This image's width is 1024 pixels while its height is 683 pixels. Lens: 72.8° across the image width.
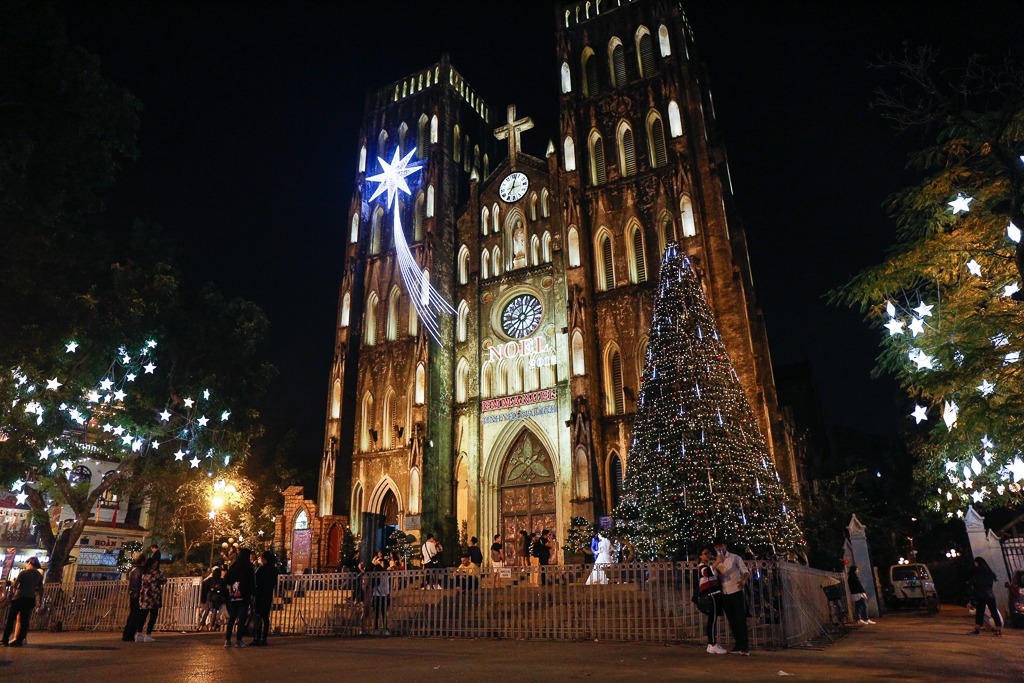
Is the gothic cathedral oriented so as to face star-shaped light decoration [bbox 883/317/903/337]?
no

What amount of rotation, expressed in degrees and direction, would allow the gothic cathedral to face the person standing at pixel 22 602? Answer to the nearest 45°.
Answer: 0° — it already faces them

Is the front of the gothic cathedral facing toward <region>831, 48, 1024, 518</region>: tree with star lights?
no

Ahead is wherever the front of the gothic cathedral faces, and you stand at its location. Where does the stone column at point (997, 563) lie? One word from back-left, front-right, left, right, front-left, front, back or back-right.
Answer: left

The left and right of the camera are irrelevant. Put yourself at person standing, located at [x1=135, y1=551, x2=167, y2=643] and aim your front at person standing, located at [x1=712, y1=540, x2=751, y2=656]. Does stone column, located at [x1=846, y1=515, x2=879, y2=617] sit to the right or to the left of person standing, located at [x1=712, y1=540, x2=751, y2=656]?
left

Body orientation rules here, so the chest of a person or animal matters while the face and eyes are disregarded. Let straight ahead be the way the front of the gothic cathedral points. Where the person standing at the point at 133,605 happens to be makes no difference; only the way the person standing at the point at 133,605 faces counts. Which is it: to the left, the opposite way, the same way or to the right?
the opposite way

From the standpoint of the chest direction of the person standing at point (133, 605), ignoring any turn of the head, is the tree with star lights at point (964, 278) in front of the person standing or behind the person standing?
in front

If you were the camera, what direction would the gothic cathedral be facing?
facing the viewer and to the left of the viewer
